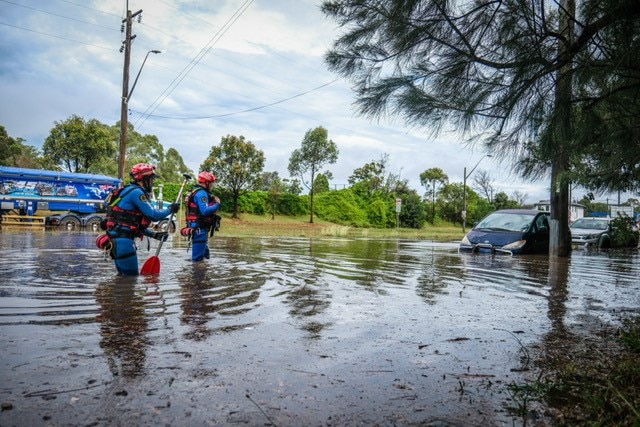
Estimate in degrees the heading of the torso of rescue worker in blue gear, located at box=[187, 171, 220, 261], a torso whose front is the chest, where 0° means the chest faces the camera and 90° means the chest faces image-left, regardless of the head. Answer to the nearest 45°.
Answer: approximately 270°

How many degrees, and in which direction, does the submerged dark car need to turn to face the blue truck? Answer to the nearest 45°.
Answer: approximately 45° to its right

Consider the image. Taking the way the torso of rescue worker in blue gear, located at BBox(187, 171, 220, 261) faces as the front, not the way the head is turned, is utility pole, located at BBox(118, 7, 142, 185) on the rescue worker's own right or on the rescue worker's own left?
on the rescue worker's own left

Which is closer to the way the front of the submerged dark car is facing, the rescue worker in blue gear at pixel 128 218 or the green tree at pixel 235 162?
the rescue worker in blue gear

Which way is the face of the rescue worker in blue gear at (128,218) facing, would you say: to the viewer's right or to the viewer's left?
to the viewer's right

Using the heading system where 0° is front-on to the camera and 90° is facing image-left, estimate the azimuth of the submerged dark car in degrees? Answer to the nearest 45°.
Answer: approximately 45°

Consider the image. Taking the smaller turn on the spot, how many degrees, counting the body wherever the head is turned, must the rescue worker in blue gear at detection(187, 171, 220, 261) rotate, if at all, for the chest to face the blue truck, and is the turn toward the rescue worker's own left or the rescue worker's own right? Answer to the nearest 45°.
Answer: approximately 135° to the rescue worker's own left

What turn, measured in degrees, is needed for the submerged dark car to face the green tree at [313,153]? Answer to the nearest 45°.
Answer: approximately 90° to its right

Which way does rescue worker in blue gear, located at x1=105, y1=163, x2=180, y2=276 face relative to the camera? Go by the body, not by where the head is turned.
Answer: to the viewer's right

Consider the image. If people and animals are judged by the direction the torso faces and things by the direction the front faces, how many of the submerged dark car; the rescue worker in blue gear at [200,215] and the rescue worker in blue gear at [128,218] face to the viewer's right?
2

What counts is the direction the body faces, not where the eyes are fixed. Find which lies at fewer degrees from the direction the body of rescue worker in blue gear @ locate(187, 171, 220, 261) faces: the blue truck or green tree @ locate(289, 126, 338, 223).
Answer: the green tree

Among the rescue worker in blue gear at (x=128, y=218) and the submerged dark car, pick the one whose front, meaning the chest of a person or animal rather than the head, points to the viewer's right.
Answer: the rescue worker in blue gear

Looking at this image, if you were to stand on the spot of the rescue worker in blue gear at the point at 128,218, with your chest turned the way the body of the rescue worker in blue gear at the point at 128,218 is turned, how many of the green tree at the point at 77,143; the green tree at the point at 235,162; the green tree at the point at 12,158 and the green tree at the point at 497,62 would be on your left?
3

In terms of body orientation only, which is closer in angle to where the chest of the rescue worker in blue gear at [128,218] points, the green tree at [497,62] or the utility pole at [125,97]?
the green tree

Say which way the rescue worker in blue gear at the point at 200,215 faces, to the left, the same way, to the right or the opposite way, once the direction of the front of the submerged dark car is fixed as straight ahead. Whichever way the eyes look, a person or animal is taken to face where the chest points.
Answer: the opposite way

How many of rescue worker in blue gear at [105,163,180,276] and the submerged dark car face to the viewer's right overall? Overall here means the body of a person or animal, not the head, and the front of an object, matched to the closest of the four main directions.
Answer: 1
